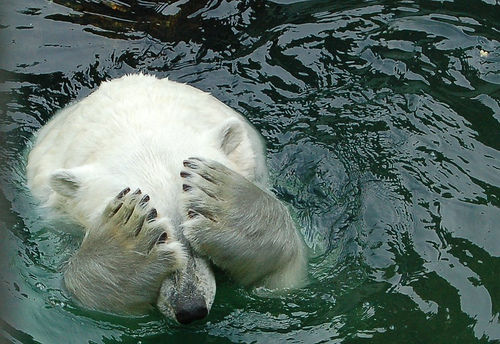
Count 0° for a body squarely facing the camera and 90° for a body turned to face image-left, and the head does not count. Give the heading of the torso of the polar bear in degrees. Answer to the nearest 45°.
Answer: approximately 0°
